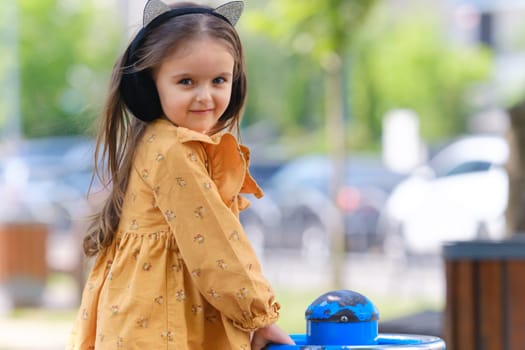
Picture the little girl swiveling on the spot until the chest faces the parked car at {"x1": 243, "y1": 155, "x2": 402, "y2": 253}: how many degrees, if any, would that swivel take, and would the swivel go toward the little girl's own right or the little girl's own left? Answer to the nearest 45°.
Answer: approximately 90° to the little girl's own left

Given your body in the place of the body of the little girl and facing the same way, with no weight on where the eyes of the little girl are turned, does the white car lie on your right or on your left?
on your left

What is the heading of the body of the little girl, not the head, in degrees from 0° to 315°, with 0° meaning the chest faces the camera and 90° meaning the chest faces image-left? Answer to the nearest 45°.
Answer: approximately 270°

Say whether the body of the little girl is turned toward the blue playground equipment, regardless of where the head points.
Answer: yes

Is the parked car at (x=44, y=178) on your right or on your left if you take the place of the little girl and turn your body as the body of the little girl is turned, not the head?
on your left

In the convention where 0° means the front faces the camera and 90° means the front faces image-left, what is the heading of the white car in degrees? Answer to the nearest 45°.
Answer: approximately 45°

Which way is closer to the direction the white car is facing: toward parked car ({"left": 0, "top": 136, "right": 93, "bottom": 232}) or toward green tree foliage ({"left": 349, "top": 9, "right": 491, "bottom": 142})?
the parked car

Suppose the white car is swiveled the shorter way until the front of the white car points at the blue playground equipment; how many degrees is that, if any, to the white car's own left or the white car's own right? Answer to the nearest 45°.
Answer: approximately 45° to the white car's own left
